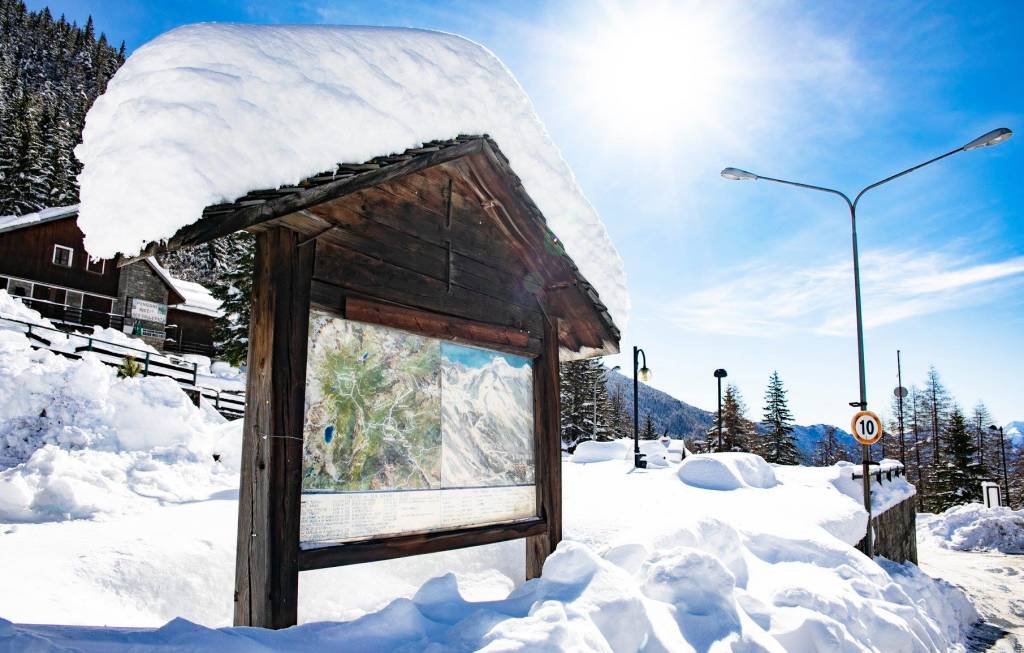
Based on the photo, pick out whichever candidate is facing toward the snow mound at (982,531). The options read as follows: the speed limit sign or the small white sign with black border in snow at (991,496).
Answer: the small white sign with black border in snow

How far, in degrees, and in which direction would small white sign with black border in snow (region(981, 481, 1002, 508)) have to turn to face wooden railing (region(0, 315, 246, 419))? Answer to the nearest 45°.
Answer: approximately 45° to its right

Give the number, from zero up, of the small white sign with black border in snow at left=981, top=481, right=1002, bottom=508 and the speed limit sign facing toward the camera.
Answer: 2

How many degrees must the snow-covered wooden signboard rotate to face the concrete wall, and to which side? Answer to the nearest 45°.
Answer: approximately 90° to its left

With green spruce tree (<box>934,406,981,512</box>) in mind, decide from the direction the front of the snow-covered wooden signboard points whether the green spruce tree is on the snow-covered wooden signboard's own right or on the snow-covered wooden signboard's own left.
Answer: on the snow-covered wooden signboard's own left

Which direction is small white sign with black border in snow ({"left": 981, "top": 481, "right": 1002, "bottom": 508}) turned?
toward the camera

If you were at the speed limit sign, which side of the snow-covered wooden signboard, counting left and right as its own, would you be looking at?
left

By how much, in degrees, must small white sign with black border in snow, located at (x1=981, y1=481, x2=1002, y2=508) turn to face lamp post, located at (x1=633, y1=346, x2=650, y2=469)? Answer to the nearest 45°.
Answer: approximately 45° to its right
